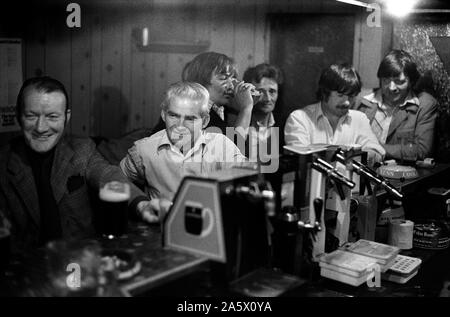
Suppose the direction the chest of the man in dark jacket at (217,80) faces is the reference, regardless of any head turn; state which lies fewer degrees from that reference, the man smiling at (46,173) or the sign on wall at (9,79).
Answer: the man smiling

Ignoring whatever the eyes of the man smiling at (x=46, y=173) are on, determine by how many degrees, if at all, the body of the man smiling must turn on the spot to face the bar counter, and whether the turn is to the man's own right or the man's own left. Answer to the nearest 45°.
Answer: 0° — they already face it

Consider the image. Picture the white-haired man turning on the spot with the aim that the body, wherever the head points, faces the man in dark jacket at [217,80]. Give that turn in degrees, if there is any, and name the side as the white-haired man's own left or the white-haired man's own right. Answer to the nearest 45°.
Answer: approximately 180°

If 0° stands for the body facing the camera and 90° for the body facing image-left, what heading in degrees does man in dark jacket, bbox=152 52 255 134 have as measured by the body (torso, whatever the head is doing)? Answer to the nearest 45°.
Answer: approximately 315°

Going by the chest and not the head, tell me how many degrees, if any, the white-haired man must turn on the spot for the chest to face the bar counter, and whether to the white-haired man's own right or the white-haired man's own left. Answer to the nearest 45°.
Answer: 0° — they already face it

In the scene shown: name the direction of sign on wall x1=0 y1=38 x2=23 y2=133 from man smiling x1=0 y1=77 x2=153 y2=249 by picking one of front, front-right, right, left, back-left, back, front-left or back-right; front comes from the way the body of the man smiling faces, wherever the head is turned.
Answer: back

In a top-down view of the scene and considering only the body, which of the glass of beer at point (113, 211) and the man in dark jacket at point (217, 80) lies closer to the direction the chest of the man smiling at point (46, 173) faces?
the glass of beer
